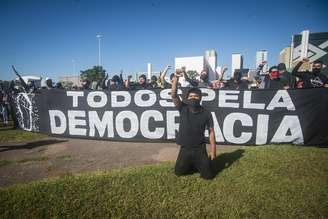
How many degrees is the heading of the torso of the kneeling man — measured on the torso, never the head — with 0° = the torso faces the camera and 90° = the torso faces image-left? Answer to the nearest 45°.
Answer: approximately 0°

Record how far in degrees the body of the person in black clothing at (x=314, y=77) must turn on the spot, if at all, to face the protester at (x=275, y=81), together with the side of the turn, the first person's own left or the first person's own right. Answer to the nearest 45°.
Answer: approximately 90° to the first person's own right

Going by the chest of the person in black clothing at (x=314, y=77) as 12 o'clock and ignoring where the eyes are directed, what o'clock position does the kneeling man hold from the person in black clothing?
The kneeling man is roughly at 1 o'clock from the person in black clothing.

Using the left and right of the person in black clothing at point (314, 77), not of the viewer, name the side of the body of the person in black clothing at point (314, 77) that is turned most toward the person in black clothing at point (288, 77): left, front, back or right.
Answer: right

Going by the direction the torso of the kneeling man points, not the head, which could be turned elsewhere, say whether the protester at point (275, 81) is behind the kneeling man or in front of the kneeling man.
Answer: behind

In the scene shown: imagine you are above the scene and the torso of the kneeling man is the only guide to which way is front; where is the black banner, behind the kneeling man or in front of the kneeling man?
behind

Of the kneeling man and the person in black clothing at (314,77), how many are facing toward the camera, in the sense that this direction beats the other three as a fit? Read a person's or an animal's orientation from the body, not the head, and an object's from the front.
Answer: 2

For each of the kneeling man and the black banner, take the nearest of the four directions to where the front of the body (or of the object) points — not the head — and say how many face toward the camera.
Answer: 2
